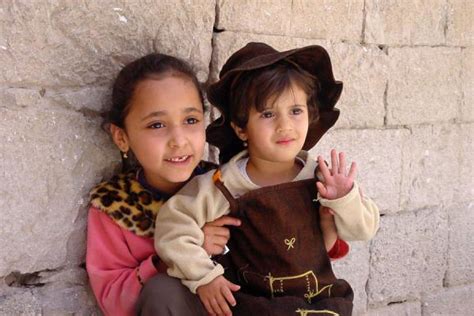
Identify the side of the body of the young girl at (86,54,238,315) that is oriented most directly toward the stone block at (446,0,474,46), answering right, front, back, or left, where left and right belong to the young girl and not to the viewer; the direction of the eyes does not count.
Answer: left

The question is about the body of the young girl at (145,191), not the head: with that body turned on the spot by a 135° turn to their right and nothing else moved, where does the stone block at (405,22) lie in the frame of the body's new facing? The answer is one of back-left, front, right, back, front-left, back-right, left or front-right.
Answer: back-right

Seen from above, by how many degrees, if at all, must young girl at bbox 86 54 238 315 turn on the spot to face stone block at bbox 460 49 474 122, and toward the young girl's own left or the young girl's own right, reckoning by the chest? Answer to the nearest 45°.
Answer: approximately 90° to the young girl's own left

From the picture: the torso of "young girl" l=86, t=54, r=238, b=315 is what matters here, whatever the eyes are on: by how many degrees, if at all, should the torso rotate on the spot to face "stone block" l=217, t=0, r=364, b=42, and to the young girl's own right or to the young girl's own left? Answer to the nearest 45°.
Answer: approximately 90° to the young girl's own left

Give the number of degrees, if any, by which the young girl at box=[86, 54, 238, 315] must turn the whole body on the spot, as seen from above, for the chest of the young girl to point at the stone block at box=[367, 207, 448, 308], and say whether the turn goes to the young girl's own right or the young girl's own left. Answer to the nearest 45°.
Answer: approximately 90° to the young girl's own left

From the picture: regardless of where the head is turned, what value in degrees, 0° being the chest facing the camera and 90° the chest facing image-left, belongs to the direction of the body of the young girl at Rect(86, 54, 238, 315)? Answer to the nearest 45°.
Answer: approximately 315°

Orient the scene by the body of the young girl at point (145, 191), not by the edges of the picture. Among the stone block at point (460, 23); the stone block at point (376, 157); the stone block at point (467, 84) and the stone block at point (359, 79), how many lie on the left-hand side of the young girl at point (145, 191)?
4

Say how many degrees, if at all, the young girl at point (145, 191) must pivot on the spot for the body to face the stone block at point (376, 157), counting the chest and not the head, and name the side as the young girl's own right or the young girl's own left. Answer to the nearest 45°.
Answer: approximately 90° to the young girl's own left

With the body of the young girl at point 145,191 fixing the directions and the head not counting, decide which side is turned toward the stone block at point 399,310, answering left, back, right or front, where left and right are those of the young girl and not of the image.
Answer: left

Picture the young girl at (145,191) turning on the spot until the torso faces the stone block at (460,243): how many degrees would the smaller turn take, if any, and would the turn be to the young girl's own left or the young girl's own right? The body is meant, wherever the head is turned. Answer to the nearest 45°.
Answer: approximately 90° to the young girl's own left

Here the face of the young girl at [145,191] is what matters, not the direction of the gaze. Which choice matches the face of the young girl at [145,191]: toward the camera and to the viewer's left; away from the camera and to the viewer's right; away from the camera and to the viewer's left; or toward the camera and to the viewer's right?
toward the camera and to the viewer's right
